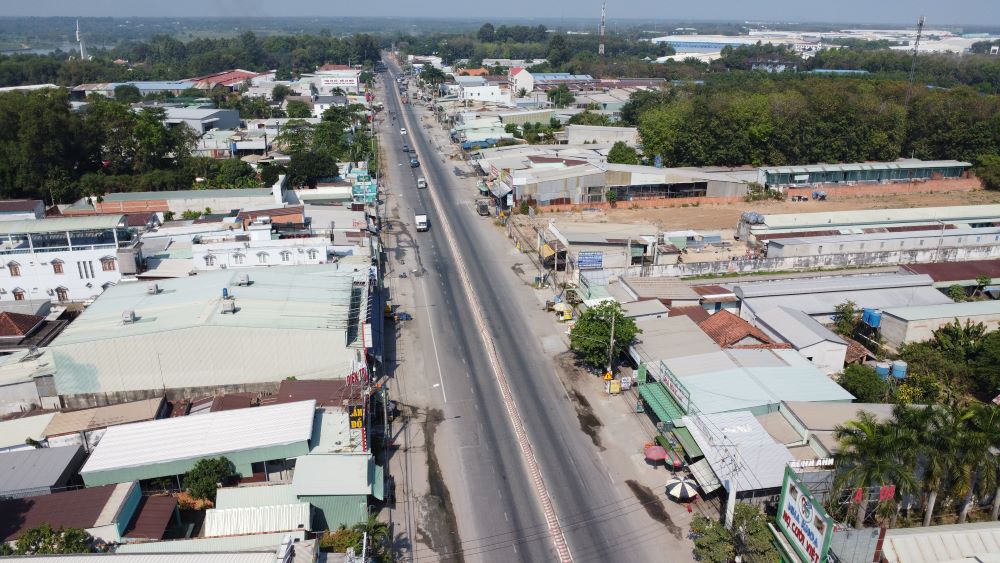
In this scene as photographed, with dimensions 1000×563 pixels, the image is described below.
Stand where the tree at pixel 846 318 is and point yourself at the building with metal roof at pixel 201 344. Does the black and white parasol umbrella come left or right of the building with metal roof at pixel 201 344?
left

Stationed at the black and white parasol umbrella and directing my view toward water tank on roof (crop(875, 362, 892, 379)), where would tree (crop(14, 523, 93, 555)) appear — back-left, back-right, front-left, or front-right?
back-left

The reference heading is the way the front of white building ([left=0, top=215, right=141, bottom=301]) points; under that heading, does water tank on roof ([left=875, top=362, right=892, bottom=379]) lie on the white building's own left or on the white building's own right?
on the white building's own left

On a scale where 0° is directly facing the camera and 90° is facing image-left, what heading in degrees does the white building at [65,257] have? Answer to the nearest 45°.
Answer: approximately 0°

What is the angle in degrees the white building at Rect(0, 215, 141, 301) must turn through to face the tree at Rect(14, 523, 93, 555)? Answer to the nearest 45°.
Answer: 0° — it already faces it

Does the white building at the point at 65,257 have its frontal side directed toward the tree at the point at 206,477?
yes

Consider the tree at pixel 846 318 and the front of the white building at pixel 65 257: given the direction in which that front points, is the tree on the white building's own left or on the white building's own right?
on the white building's own left

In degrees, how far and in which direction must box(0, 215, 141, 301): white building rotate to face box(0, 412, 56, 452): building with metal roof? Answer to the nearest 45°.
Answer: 0° — it already faces it

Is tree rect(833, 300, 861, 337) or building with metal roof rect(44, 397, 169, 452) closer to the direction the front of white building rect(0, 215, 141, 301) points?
the building with metal roof

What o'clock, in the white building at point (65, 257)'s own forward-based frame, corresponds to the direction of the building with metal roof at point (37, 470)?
The building with metal roof is roughly at 12 o'clock from the white building.

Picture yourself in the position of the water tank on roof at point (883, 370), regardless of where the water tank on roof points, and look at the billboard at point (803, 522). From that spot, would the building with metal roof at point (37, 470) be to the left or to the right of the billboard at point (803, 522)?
right

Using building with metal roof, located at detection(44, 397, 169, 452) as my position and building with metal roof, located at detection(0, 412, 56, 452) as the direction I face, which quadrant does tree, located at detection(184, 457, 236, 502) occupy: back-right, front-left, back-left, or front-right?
back-left
